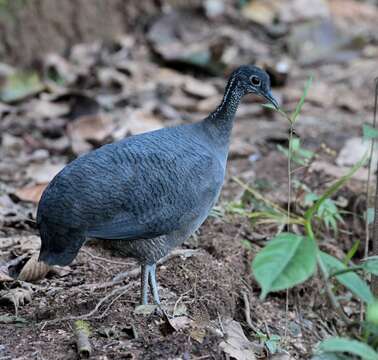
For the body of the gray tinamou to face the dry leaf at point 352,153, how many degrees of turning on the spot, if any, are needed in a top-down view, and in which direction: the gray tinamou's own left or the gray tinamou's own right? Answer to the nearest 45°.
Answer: approximately 45° to the gray tinamou's own left

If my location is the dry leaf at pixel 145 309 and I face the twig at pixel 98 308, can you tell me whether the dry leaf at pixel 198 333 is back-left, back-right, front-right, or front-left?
back-left

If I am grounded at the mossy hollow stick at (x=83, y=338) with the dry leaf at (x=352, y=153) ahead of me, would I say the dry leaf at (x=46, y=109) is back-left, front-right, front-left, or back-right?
front-left

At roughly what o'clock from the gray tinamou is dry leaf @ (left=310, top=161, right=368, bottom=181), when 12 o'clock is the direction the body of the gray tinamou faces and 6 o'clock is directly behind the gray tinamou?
The dry leaf is roughly at 10 o'clock from the gray tinamou.

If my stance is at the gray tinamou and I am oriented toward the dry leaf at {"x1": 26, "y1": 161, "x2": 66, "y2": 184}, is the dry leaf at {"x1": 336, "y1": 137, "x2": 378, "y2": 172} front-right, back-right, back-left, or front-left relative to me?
front-right

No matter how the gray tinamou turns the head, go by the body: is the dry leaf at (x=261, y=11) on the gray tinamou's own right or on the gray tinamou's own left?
on the gray tinamou's own left

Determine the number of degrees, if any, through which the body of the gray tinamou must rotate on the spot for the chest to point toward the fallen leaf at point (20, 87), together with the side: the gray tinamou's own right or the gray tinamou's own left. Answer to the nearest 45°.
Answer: approximately 90° to the gray tinamou's own left

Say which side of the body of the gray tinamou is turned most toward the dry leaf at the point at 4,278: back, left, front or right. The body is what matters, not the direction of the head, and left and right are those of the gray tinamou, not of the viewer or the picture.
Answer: back

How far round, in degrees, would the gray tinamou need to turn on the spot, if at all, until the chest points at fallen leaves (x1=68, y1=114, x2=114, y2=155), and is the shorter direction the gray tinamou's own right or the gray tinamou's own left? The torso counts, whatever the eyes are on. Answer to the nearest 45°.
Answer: approximately 90° to the gray tinamou's own left

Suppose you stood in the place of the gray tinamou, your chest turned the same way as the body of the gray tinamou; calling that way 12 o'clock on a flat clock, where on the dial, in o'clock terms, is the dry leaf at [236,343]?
The dry leaf is roughly at 1 o'clock from the gray tinamou.

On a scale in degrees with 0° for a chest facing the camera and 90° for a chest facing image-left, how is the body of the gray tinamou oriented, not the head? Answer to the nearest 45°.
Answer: approximately 270°

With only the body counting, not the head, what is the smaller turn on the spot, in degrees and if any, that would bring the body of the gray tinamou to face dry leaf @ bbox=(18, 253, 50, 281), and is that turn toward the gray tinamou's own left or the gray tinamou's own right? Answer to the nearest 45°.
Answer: approximately 135° to the gray tinamou's own left
